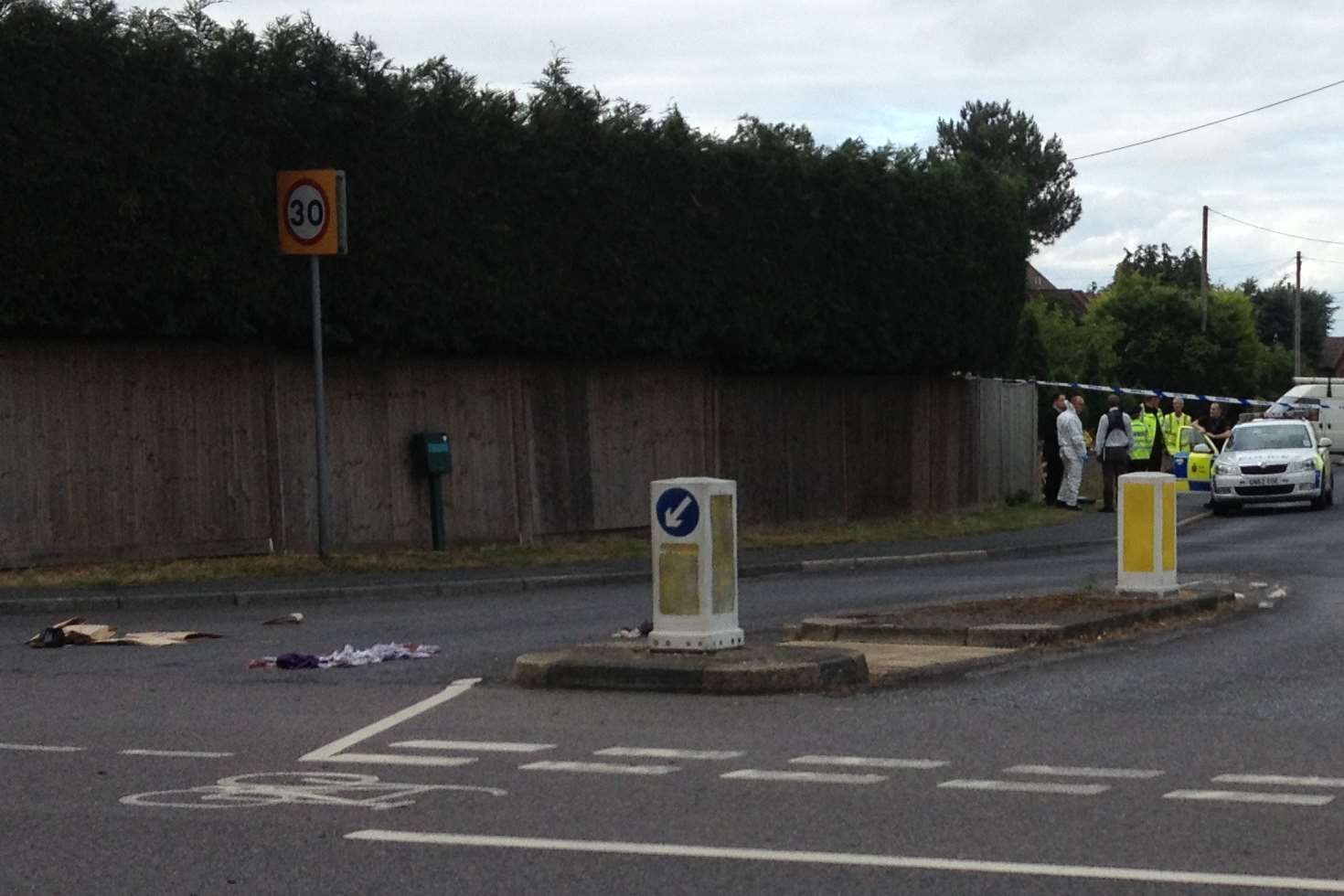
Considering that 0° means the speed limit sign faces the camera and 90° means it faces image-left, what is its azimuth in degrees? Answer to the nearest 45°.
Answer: approximately 45°

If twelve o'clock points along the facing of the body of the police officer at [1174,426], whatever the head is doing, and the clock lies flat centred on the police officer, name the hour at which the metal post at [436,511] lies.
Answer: The metal post is roughly at 1 o'clock from the police officer.

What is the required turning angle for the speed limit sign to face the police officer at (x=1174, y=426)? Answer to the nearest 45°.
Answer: approximately 180°
